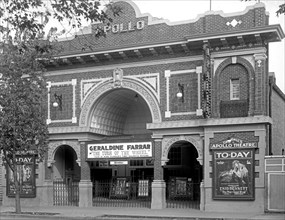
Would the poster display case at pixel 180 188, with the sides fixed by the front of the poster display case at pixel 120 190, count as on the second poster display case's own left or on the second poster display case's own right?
on the second poster display case's own left

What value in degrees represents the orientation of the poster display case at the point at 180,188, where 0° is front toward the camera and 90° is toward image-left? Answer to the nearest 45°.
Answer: approximately 0°

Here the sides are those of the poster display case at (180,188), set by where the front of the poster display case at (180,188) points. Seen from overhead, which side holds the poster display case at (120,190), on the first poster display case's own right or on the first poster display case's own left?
on the first poster display case's own right

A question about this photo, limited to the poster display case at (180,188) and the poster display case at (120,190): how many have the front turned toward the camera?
2

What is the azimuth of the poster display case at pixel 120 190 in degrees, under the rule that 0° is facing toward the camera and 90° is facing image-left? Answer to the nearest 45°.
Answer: approximately 0°
